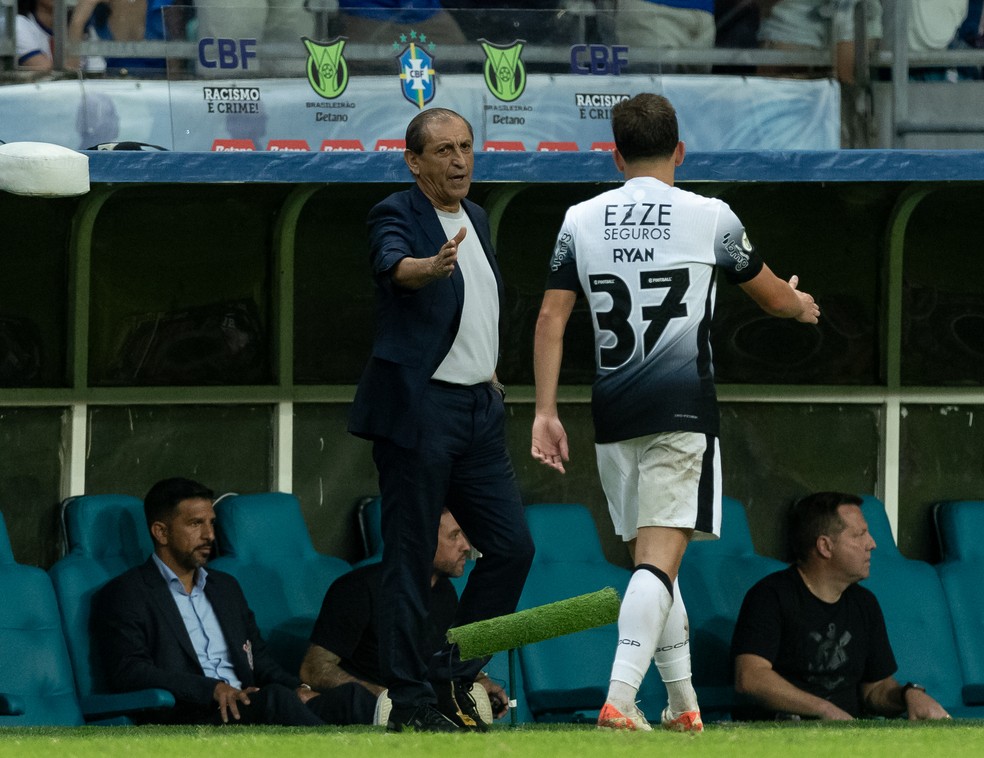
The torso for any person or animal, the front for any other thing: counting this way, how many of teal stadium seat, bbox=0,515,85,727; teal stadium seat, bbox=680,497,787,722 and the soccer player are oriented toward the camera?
2

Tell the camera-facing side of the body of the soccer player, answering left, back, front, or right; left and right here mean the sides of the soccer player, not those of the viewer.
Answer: back

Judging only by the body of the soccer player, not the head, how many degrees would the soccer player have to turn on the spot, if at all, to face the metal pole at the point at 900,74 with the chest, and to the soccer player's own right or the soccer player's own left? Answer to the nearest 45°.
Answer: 0° — they already face it

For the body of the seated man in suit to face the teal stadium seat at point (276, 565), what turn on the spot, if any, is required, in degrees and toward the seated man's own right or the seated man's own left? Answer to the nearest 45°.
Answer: approximately 90° to the seated man's own left

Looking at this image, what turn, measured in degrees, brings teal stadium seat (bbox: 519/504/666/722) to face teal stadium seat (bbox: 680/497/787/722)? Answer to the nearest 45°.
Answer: approximately 135° to its left

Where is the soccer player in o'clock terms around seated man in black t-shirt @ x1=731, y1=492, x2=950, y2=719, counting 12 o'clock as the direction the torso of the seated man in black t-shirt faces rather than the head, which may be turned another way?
The soccer player is roughly at 2 o'clock from the seated man in black t-shirt.

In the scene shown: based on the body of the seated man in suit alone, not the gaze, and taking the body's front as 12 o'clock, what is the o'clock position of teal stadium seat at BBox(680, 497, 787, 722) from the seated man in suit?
The teal stadium seat is roughly at 10 o'clock from the seated man in suit.

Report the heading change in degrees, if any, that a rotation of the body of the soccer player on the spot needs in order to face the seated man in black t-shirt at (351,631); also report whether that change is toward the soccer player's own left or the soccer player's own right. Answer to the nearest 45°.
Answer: approximately 45° to the soccer player's own left

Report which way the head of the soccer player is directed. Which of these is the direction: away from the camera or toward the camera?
away from the camera
